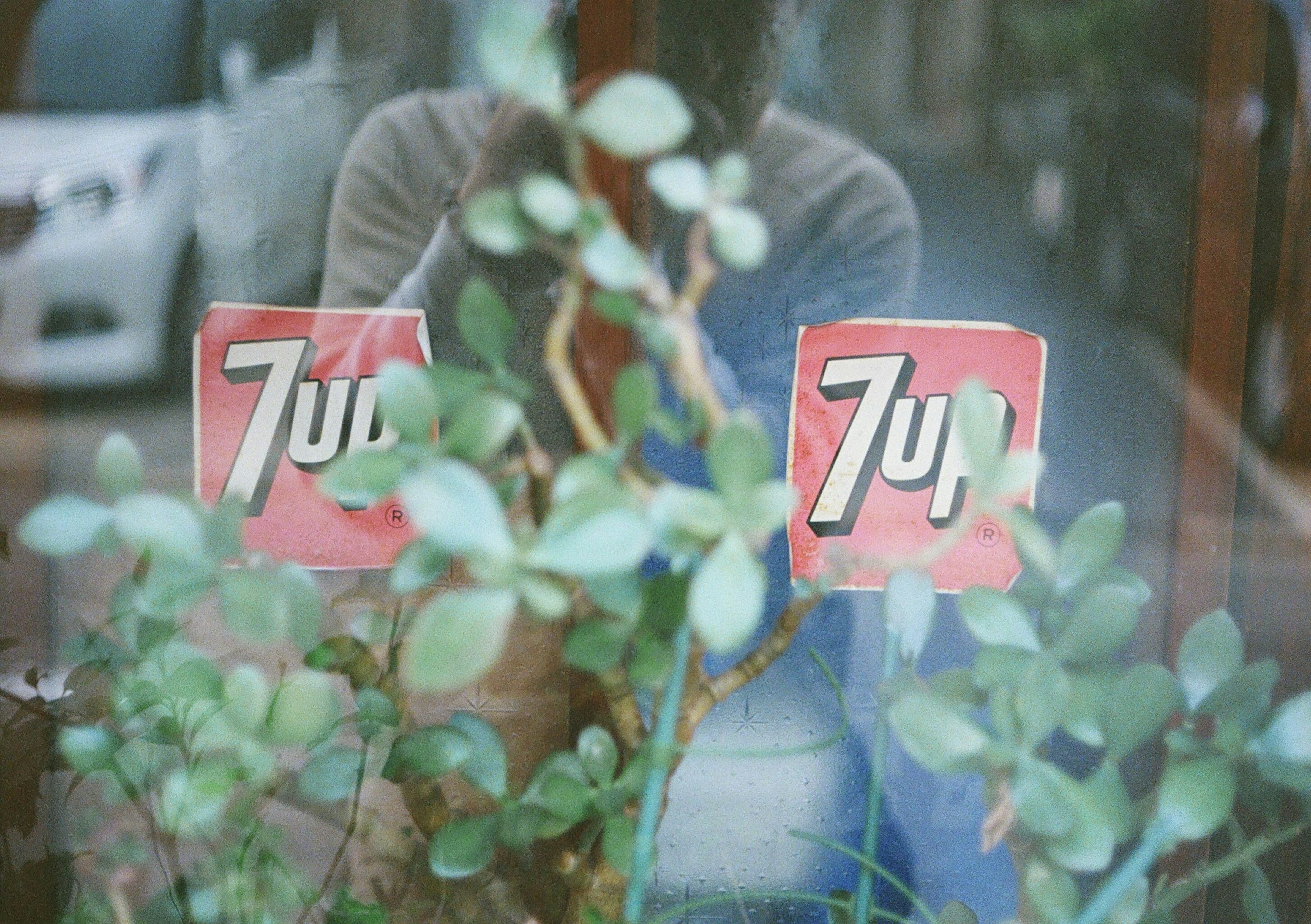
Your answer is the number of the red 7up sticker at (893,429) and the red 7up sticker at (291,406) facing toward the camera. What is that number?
2

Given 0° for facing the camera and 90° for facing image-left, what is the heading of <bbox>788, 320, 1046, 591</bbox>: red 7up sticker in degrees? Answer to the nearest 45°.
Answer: approximately 0°

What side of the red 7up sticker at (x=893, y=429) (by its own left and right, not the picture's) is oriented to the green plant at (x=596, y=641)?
front

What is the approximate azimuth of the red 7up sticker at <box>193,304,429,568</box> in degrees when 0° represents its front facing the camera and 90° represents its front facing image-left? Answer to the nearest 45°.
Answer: approximately 0°
